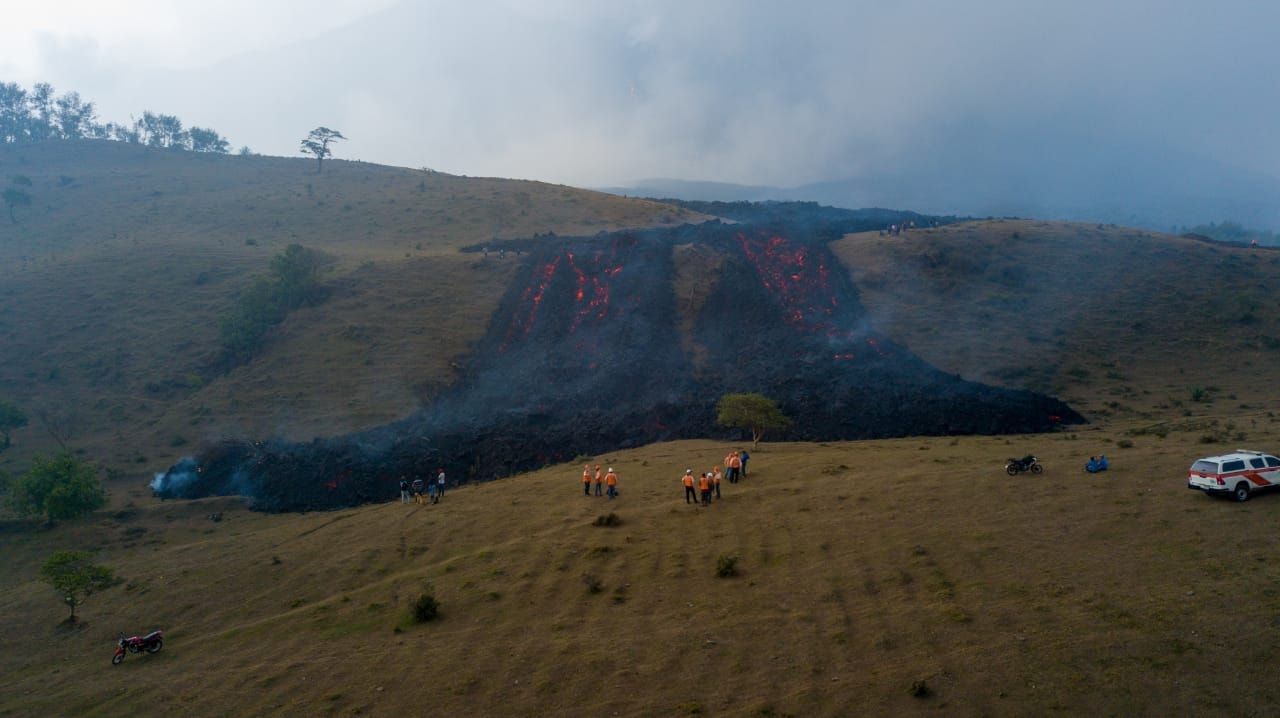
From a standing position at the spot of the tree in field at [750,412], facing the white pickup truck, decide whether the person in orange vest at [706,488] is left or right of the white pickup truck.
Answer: right

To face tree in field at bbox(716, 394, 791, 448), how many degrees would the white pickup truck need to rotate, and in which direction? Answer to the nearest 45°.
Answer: approximately 135° to its left

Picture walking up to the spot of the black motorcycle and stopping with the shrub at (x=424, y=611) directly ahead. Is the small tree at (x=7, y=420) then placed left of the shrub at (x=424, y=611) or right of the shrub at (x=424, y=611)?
right
